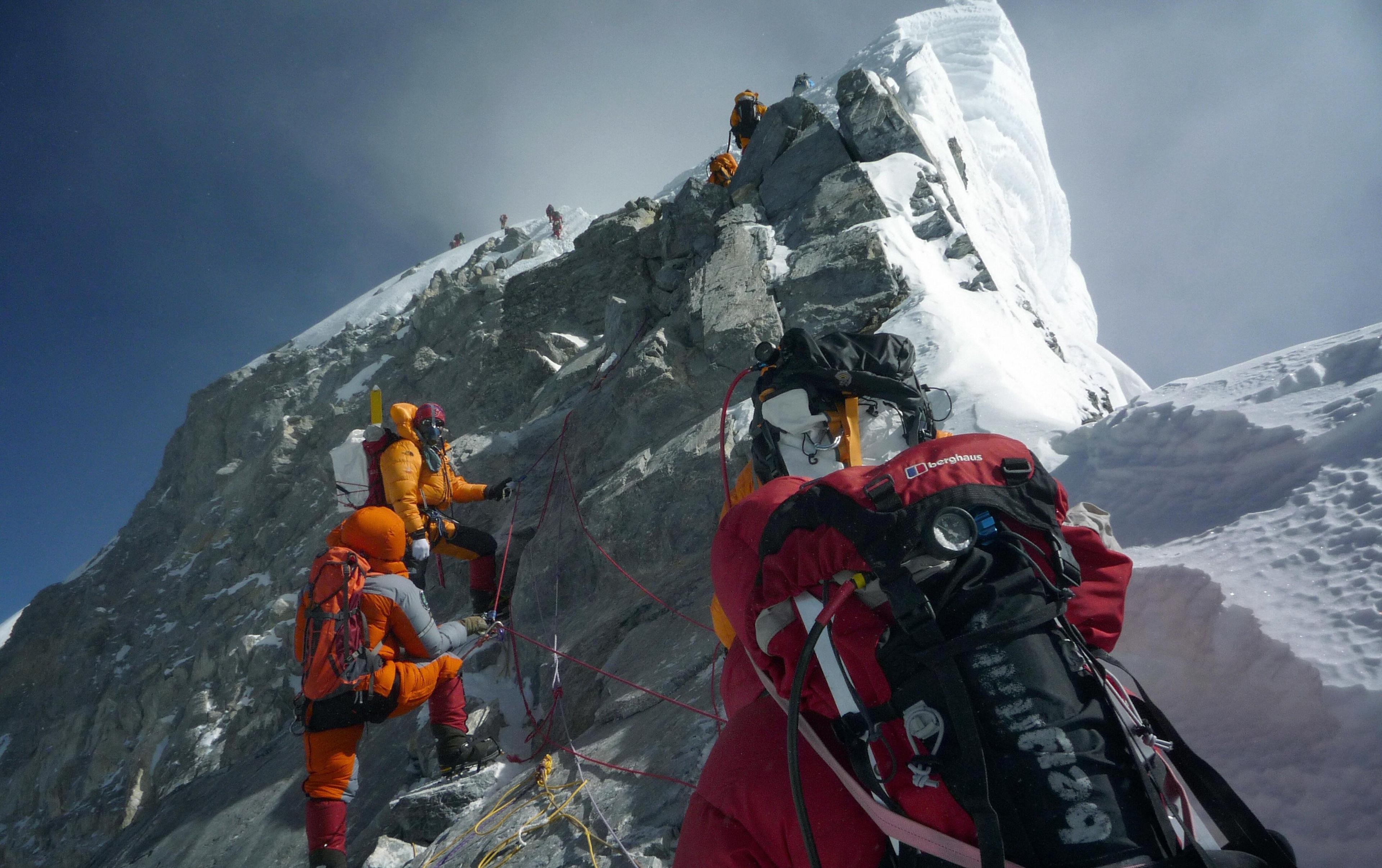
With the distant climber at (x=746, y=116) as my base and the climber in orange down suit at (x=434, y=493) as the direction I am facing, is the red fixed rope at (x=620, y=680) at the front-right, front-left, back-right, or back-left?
front-left

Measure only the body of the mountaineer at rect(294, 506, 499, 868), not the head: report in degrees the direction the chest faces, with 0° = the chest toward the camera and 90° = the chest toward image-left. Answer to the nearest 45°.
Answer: approximately 225°

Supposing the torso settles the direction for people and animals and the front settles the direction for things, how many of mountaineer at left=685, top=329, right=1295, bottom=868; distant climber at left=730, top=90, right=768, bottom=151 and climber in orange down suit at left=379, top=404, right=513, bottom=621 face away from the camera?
2

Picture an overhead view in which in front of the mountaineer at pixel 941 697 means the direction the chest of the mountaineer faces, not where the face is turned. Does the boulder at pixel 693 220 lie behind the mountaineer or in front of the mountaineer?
in front

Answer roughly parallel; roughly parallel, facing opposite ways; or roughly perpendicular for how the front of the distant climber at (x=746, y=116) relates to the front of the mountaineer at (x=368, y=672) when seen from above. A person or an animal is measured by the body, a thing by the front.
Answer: roughly parallel

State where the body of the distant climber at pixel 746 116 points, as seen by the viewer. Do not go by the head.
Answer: away from the camera

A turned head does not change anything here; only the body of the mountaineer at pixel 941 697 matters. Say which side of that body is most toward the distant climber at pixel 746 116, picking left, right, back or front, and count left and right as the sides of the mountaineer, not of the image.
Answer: front

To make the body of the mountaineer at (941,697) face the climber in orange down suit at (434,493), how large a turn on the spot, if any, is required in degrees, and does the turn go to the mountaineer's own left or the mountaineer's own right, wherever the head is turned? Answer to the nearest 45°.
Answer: approximately 45° to the mountaineer's own left

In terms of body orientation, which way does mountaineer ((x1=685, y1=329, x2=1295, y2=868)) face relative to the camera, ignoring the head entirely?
away from the camera

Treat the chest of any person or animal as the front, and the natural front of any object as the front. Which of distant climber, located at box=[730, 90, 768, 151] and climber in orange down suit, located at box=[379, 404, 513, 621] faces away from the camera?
the distant climber
